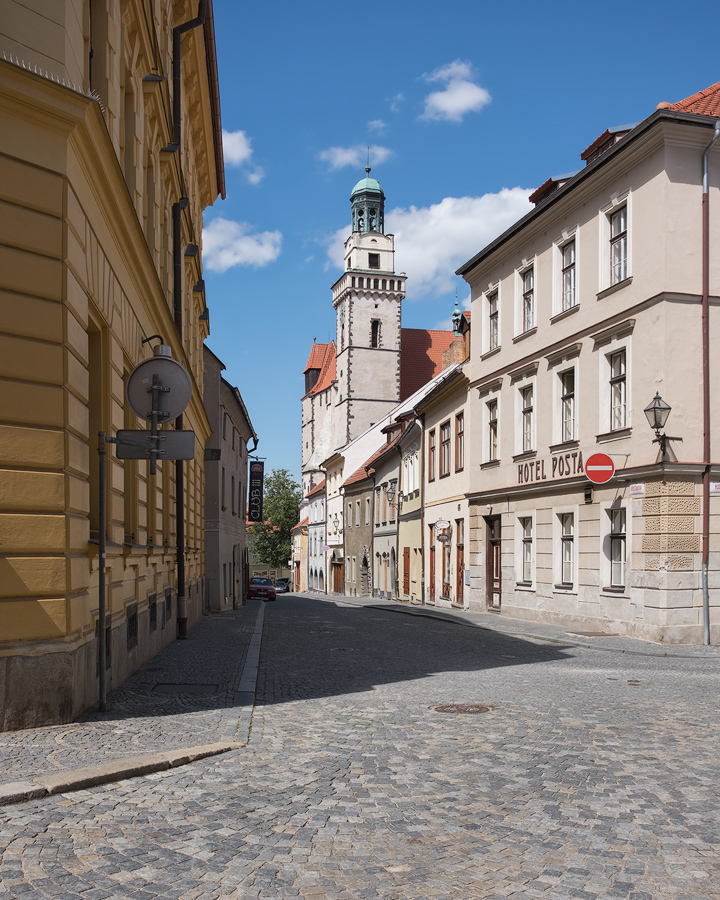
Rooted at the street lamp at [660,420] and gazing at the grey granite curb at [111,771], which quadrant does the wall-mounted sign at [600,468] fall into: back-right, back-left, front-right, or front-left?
back-right

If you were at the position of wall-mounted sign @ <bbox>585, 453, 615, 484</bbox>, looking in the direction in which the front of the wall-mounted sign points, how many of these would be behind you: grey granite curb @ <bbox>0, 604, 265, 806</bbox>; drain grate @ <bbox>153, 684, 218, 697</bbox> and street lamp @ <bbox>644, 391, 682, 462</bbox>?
0

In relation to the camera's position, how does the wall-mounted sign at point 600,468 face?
facing the viewer

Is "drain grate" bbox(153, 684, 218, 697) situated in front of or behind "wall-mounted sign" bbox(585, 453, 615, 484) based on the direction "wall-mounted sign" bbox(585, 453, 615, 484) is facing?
in front

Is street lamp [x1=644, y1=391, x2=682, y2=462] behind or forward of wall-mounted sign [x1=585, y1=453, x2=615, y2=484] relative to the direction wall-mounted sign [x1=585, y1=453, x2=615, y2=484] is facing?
forward
